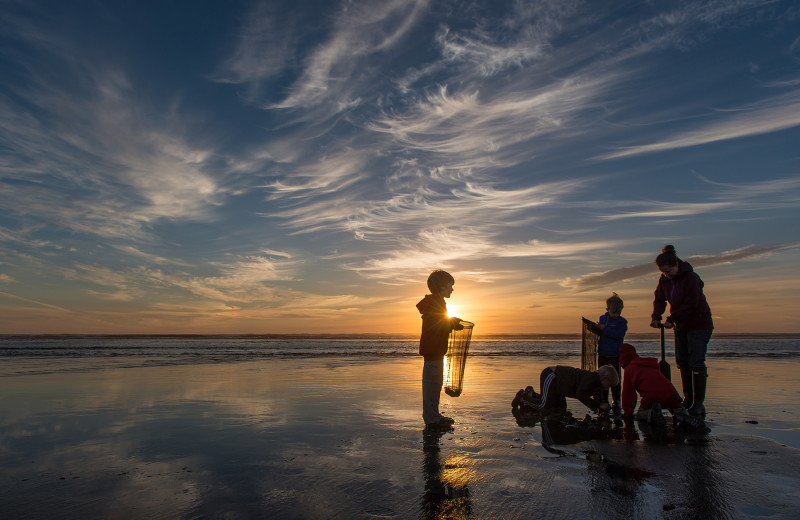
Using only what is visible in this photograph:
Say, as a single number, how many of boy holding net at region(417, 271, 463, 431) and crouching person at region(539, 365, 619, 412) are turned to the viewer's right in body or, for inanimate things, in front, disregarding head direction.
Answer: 2

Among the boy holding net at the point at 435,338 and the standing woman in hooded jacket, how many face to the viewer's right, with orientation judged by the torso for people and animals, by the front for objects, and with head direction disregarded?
1

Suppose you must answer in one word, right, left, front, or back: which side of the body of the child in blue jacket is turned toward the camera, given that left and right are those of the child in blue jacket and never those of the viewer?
front

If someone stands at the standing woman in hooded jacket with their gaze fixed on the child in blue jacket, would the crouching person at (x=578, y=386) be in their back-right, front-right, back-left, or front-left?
front-left

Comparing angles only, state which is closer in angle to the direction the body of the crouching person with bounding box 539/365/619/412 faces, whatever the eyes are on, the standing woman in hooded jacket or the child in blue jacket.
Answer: the standing woman in hooded jacket

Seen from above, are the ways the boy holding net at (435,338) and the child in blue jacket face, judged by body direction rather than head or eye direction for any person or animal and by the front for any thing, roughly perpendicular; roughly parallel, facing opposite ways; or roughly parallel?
roughly perpendicular

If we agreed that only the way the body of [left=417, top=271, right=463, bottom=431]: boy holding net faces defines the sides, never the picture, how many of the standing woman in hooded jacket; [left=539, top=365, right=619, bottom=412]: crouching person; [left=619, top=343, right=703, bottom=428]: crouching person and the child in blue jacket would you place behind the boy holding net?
0

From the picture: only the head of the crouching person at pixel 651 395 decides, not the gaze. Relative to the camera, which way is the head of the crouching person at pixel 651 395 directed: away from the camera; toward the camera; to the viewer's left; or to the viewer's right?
to the viewer's left

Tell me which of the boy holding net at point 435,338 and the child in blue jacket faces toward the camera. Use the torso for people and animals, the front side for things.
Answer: the child in blue jacket

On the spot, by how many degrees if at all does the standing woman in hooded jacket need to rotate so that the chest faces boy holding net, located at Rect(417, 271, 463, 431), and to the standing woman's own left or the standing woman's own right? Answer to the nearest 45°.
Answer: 0° — they already face them

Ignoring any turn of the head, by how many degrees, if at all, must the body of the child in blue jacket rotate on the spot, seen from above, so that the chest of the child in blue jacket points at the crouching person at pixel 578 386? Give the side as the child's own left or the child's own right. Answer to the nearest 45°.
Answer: approximately 45° to the child's own right

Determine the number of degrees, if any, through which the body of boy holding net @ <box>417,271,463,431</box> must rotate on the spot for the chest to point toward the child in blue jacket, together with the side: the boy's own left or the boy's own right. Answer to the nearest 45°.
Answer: approximately 45° to the boy's own left

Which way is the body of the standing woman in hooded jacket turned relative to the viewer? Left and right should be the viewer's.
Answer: facing the viewer and to the left of the viewer

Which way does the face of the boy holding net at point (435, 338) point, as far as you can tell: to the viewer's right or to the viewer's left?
to the viewer's right

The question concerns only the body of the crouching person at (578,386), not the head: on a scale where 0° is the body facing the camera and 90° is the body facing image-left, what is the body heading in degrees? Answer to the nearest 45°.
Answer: approximately 270°

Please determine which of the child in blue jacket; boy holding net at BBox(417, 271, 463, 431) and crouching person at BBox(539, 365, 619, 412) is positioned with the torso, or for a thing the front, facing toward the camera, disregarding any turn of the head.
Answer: the child in blue jacket

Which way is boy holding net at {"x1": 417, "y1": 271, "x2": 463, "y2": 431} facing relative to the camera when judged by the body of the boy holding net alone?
to the viewer's right

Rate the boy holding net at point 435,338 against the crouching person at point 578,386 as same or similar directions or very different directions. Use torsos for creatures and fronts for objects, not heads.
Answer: same or similar directions

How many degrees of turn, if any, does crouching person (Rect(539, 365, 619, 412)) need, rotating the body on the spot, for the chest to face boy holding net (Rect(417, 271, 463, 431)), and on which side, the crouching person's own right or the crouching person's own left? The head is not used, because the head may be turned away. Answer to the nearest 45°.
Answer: approximately 135° to the crouching person's own right
